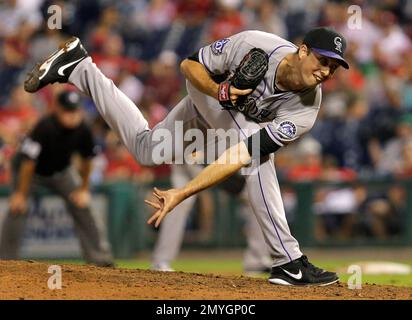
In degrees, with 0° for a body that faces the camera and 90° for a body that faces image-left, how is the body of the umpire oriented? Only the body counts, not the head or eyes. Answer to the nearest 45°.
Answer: approximately 315°
